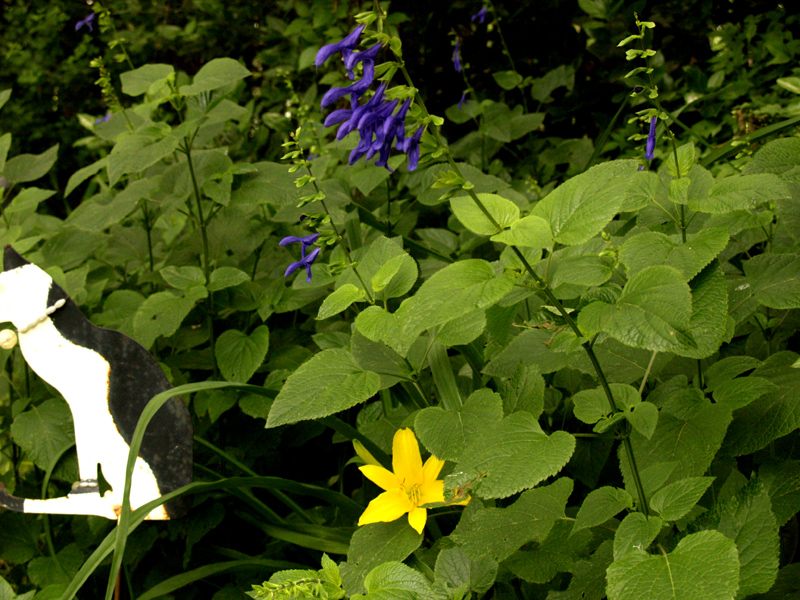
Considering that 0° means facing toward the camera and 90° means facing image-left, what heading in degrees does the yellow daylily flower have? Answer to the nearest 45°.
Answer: approximately 0°

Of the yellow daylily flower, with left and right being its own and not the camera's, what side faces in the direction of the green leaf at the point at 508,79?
back
